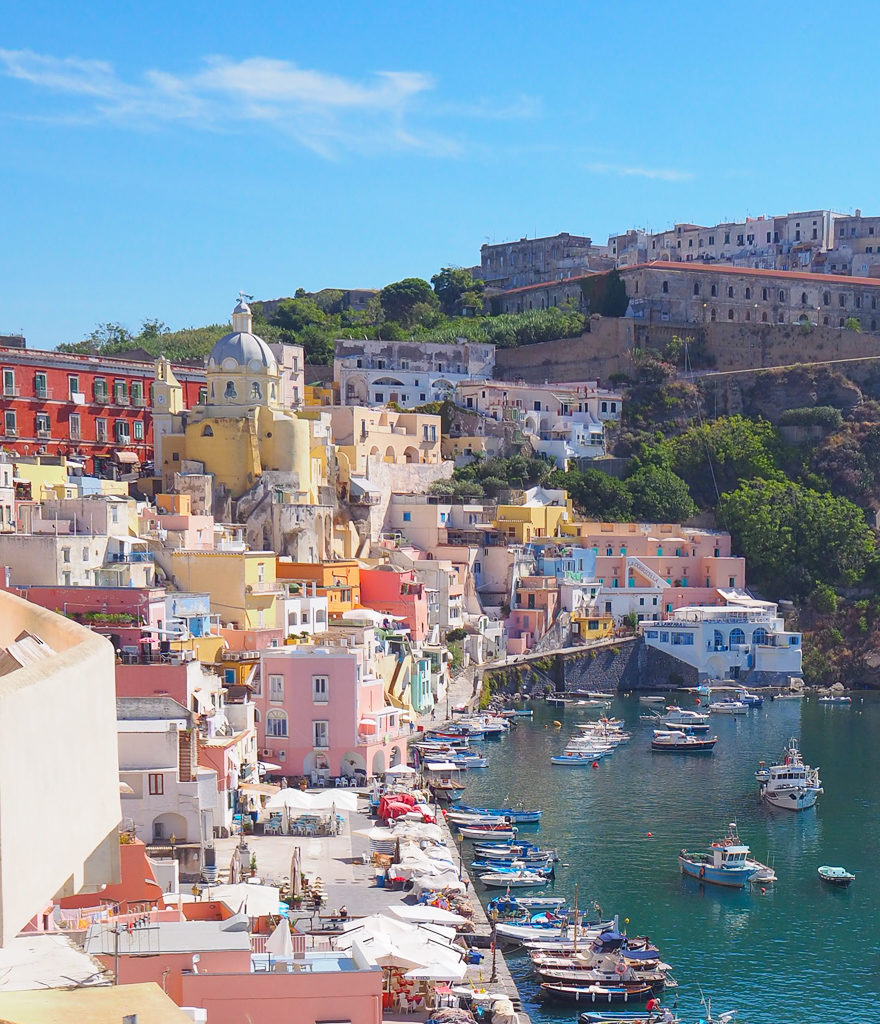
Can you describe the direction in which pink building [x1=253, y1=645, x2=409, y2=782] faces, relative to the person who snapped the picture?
facing the viewer

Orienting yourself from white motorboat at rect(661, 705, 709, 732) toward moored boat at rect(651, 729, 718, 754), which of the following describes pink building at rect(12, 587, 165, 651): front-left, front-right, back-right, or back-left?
front-right

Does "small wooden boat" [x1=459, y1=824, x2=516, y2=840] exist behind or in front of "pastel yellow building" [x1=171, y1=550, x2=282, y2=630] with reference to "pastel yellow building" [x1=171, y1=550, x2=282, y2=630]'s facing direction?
in front

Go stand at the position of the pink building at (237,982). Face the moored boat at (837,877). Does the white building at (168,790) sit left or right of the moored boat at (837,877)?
left

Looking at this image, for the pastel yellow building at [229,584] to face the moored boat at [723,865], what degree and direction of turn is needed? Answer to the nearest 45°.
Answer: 0° — it already faces it

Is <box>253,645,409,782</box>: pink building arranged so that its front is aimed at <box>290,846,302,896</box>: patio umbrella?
yes

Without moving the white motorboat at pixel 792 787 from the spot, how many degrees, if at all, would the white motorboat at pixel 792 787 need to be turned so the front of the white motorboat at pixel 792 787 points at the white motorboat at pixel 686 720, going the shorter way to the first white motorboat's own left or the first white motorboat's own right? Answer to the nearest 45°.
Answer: approximately 180°

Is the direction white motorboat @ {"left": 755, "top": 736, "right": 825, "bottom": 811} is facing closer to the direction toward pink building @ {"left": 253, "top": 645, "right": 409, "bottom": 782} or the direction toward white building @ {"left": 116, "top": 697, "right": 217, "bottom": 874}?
the white building

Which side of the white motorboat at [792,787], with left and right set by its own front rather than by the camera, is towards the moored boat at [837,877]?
front

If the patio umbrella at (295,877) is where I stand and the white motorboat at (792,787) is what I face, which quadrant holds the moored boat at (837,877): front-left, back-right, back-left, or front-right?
front-right

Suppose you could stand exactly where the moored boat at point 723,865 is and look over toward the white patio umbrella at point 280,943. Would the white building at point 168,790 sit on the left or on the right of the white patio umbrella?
right

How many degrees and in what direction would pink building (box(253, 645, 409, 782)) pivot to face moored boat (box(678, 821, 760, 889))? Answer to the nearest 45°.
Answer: approximately 45° to its left

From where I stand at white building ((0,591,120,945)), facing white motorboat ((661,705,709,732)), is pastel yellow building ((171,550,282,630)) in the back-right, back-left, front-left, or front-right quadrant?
front-left

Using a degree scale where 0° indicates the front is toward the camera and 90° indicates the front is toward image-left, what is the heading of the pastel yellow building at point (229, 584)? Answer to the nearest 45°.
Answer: approximately 315°

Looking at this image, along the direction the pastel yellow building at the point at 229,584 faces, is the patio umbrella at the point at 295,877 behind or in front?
in front

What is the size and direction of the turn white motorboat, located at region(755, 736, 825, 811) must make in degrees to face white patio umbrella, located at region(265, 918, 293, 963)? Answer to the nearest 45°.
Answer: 0° — it already faces it
